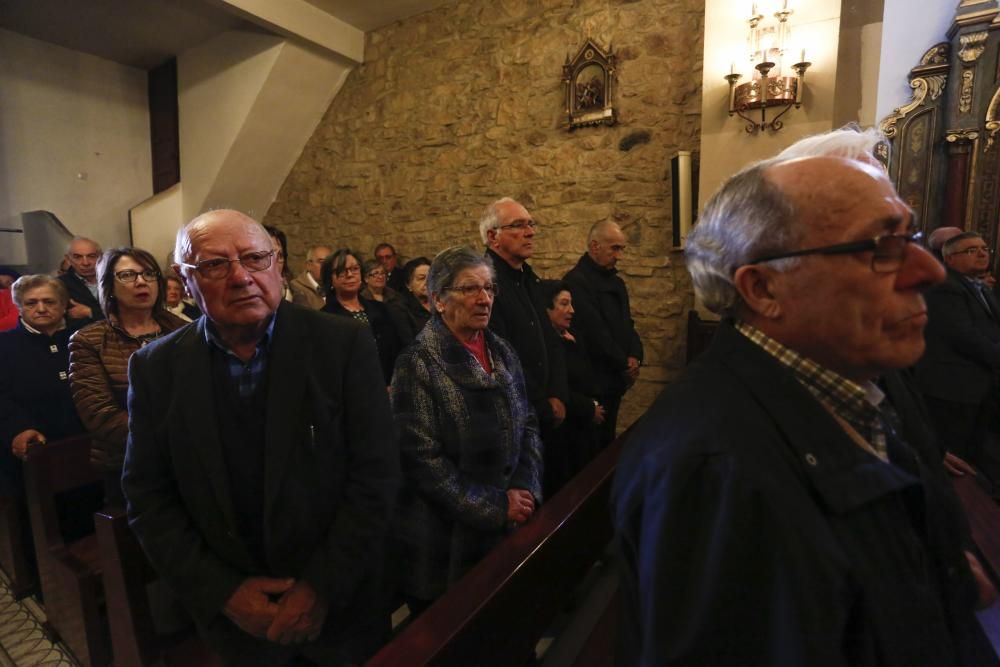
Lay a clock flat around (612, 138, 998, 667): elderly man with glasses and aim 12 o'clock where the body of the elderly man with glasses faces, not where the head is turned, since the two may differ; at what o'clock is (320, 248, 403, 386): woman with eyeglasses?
The woman with eyeglasses is roughly at 7 o'clock from the elderly man with glasses.

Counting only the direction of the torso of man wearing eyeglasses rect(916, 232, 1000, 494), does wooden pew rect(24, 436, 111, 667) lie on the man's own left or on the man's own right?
on the man's own right

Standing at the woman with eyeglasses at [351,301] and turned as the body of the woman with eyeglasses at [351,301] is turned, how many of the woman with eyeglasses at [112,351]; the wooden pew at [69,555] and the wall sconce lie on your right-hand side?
2

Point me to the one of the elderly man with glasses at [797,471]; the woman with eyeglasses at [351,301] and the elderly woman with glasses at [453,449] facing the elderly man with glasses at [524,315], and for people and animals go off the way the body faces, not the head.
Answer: the woman with eyeglasses

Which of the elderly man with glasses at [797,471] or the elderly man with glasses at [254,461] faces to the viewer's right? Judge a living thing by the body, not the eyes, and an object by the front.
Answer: the elderly man with glasses at [797,471]

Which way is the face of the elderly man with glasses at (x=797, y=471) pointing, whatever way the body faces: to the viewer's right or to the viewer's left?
to the viewer's right

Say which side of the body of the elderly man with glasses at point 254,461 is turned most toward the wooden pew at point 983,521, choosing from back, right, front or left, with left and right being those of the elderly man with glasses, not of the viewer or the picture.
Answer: left

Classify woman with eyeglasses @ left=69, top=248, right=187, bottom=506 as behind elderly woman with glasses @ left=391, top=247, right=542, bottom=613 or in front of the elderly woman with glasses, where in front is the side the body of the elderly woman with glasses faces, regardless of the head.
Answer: behind

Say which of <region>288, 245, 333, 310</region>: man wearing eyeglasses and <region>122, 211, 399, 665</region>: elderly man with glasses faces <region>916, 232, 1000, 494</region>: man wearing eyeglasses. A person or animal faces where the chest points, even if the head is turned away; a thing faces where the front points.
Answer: <region>288, 245, 333, 310</region>: man wearing eyeglasses
